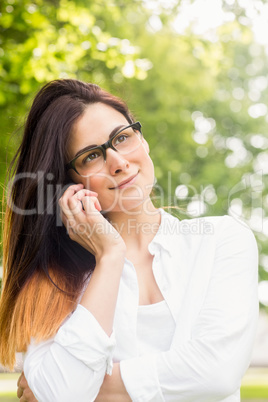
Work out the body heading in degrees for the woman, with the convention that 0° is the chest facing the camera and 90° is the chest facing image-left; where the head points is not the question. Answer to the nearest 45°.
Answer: approximately 0°
